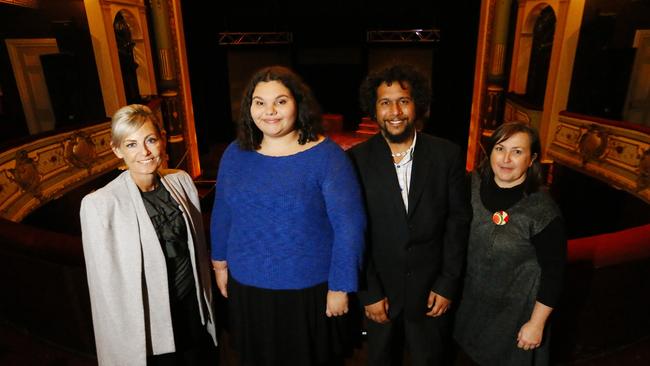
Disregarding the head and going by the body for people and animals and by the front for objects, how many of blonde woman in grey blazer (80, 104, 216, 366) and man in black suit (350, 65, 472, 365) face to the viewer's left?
0

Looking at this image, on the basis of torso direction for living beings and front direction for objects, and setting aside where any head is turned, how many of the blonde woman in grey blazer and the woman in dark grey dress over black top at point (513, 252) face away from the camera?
0

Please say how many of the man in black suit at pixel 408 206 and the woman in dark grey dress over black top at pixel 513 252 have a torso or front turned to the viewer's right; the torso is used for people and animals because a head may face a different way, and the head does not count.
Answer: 0

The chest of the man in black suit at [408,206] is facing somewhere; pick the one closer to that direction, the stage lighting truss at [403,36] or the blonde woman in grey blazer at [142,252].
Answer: the blonde woman in grey blazer

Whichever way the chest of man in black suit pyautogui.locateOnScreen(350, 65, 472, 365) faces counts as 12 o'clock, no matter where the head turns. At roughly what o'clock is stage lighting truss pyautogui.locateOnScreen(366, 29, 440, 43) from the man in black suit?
The stage lighting truss is roughly at 6 o'clock from the man in black suit.

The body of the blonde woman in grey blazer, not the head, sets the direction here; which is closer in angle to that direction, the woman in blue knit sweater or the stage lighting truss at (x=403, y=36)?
the woman in blue knit sweater

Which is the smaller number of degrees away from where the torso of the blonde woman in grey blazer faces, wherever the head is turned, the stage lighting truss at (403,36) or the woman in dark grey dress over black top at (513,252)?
the woman in dark grey dress over black top

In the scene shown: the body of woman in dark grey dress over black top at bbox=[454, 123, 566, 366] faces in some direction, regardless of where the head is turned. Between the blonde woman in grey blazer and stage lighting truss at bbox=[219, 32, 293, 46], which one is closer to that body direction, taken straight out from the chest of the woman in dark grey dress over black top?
the blonde woman in grey blazer

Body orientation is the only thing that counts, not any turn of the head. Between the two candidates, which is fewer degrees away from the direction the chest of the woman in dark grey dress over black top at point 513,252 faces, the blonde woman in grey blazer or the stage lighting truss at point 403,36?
the blonde woman in grey blazer
